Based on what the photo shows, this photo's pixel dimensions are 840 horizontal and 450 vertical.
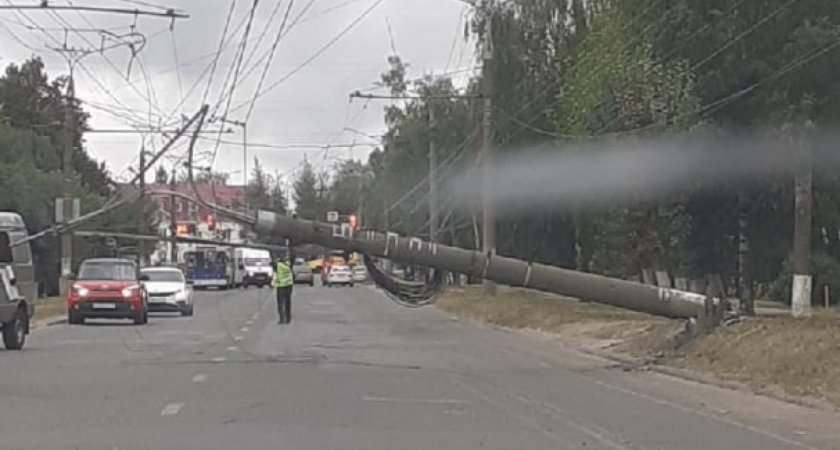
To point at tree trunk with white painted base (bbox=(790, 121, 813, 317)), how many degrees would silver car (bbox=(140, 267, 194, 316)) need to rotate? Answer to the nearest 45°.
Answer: approximately 45° to its left

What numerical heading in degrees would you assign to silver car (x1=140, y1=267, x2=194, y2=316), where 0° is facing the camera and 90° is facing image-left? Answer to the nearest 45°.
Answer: approximately 0°

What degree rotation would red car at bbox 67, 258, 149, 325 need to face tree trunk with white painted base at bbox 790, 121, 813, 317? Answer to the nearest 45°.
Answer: approximately 45° to its left

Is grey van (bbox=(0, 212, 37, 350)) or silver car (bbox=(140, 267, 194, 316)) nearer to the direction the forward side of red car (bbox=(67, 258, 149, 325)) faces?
the grey van

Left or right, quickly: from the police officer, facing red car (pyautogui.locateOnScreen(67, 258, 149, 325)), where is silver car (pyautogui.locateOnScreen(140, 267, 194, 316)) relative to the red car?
right

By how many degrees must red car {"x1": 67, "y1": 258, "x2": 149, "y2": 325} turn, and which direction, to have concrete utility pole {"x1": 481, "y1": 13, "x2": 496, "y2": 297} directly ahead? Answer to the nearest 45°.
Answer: approximately 90° to its left

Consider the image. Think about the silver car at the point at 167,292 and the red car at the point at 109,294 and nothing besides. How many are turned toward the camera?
2

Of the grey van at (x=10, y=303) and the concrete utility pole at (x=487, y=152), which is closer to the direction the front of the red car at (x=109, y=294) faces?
the grey van
